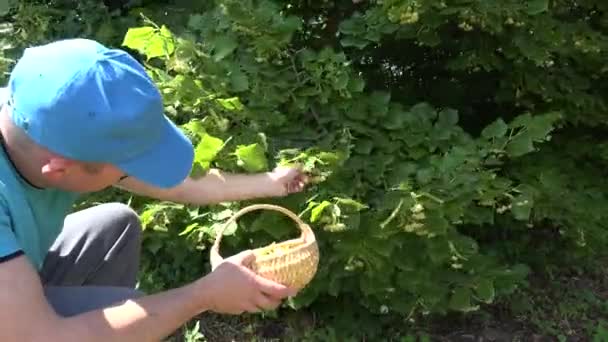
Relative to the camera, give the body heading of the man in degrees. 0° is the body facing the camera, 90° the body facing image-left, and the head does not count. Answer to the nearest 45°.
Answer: approximately 270°
